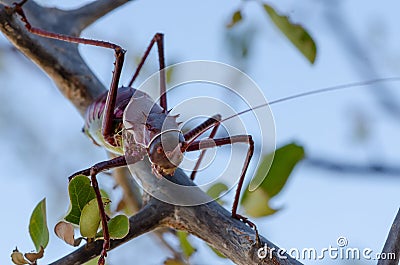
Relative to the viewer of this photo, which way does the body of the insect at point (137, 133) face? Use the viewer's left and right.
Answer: facing the viewer and to the right of the viewer
